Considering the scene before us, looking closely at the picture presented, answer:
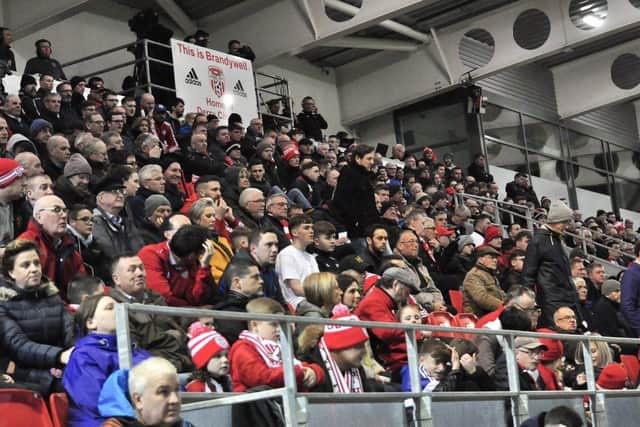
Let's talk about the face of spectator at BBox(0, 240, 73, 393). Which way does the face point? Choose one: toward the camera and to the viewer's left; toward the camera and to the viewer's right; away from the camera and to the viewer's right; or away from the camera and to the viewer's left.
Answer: toward the camera and to the viewer's right

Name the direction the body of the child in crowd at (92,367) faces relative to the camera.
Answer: to the viewer's right

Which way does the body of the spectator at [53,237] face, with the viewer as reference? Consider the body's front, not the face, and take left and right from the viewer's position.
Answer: facing the viewer and to the right of the viewer

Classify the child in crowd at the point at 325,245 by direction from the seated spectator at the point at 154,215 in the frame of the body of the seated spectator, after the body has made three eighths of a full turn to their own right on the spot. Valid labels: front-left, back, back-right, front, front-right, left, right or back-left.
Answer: back

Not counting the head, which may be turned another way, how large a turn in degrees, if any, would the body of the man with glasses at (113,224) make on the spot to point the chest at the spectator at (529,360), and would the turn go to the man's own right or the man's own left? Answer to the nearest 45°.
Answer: approximately 45° to the man's own left

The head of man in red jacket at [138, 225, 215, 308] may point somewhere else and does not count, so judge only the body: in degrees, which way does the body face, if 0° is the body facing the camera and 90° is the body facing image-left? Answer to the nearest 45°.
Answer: approximately 315°

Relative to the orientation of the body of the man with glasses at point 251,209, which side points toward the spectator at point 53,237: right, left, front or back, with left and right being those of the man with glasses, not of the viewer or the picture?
right

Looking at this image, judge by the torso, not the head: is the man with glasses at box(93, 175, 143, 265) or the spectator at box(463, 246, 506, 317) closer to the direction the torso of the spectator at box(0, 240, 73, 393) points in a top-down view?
the spectator

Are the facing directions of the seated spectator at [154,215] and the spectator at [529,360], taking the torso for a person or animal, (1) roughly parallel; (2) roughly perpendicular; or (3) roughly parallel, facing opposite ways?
roughly parallel

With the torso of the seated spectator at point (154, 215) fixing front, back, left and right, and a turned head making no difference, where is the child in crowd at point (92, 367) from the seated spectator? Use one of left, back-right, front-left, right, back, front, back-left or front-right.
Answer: front-right

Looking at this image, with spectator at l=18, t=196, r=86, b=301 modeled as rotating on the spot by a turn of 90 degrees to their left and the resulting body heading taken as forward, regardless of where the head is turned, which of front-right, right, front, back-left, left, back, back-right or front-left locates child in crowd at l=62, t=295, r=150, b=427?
back-right

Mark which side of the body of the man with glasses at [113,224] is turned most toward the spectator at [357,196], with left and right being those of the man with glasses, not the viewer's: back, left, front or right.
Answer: left
